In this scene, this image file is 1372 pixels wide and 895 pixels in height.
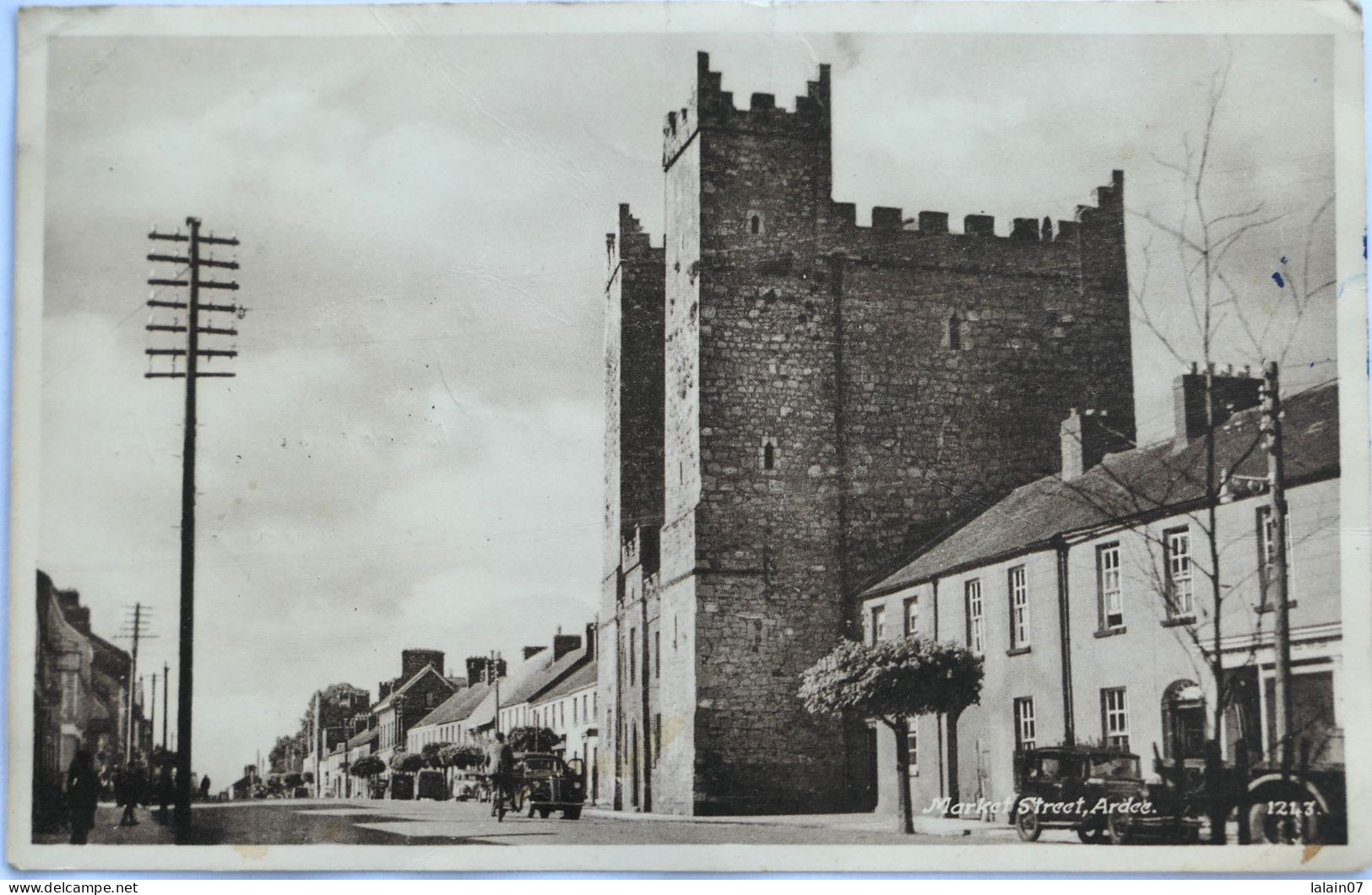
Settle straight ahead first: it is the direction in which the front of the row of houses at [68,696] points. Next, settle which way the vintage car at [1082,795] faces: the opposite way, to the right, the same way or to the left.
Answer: to the right

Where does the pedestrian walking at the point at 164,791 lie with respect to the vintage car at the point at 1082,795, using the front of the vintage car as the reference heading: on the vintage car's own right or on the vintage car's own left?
on the vintage car's own right

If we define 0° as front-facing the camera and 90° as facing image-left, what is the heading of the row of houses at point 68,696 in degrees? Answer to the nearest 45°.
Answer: approximately 270°

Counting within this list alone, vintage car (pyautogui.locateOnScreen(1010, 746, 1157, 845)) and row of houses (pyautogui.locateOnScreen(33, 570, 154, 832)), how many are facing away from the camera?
0

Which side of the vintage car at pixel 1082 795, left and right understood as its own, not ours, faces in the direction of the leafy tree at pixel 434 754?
back

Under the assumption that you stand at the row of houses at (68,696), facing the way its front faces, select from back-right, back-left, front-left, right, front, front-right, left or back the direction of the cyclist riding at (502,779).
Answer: front-left

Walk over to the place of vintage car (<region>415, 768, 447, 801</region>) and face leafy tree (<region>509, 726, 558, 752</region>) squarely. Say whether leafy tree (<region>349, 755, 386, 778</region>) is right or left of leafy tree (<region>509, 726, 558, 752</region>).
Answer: left

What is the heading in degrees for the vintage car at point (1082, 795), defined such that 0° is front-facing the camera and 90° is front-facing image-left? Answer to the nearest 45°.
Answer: approximately 315°
